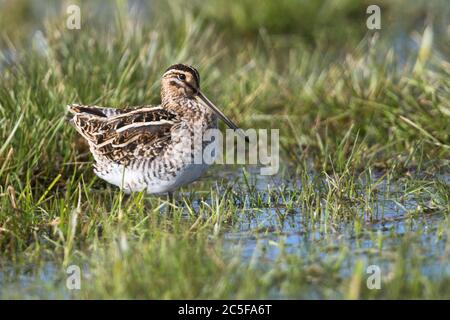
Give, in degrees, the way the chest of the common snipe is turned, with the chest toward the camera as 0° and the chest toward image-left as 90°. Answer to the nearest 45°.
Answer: approximately 270°
